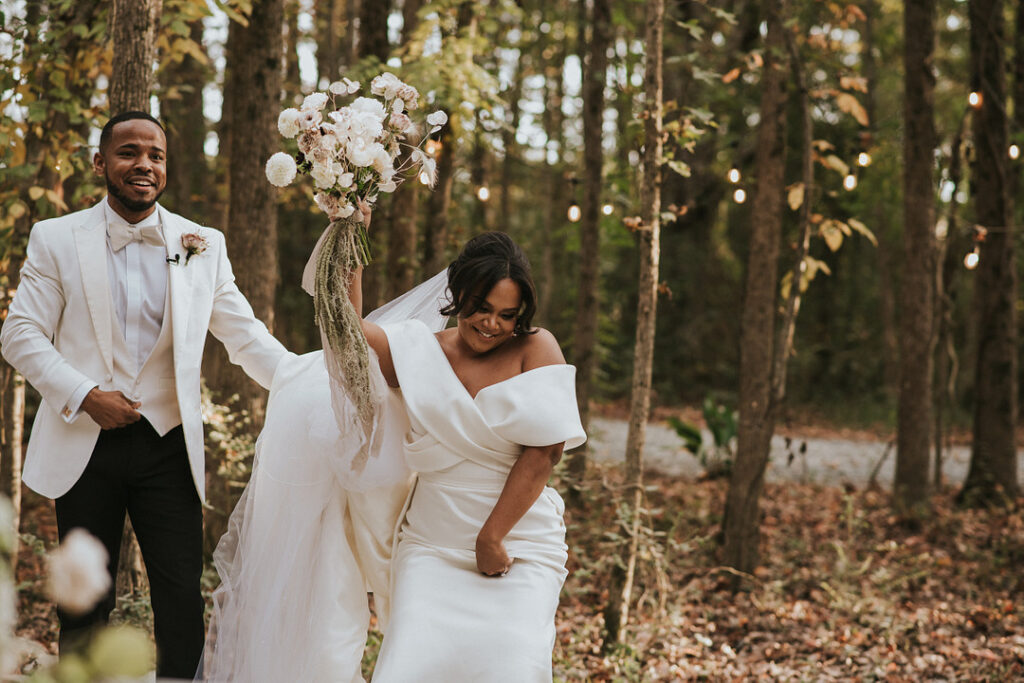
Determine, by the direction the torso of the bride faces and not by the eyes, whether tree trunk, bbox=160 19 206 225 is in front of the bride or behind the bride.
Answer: behind

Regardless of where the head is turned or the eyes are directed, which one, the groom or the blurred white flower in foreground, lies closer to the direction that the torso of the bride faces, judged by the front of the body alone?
the blurred white flower in foreground

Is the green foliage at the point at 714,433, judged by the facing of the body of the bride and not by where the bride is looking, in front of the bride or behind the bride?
behind

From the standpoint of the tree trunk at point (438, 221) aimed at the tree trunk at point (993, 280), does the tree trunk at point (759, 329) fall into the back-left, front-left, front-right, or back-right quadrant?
front-right

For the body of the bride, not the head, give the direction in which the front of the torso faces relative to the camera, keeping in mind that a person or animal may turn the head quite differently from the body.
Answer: toward the camera

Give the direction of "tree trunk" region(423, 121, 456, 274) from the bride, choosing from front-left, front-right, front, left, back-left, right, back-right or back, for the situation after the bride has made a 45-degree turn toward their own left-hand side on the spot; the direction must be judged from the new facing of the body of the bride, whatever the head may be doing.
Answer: back-left

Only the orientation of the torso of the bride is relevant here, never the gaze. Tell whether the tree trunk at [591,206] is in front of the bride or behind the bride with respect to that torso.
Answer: behind

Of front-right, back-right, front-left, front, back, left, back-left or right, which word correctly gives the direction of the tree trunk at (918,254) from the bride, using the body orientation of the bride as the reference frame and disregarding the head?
back-left

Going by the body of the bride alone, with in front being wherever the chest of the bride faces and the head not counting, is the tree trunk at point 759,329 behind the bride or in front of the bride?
behind

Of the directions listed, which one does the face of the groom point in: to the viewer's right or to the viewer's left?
to the viewer's right

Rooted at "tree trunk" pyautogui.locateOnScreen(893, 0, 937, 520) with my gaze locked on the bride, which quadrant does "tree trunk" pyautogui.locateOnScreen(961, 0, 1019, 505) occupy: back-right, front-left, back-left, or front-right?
back-left

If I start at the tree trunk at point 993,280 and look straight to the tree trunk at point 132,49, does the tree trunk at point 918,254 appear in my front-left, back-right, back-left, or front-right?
front-right

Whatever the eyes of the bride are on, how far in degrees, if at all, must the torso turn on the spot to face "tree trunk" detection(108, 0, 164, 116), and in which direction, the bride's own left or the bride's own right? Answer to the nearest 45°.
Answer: approximately 135° to the bride's own right

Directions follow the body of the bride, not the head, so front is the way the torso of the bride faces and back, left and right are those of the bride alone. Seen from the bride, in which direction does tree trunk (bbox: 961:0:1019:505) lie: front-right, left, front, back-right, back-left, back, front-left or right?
back-left
